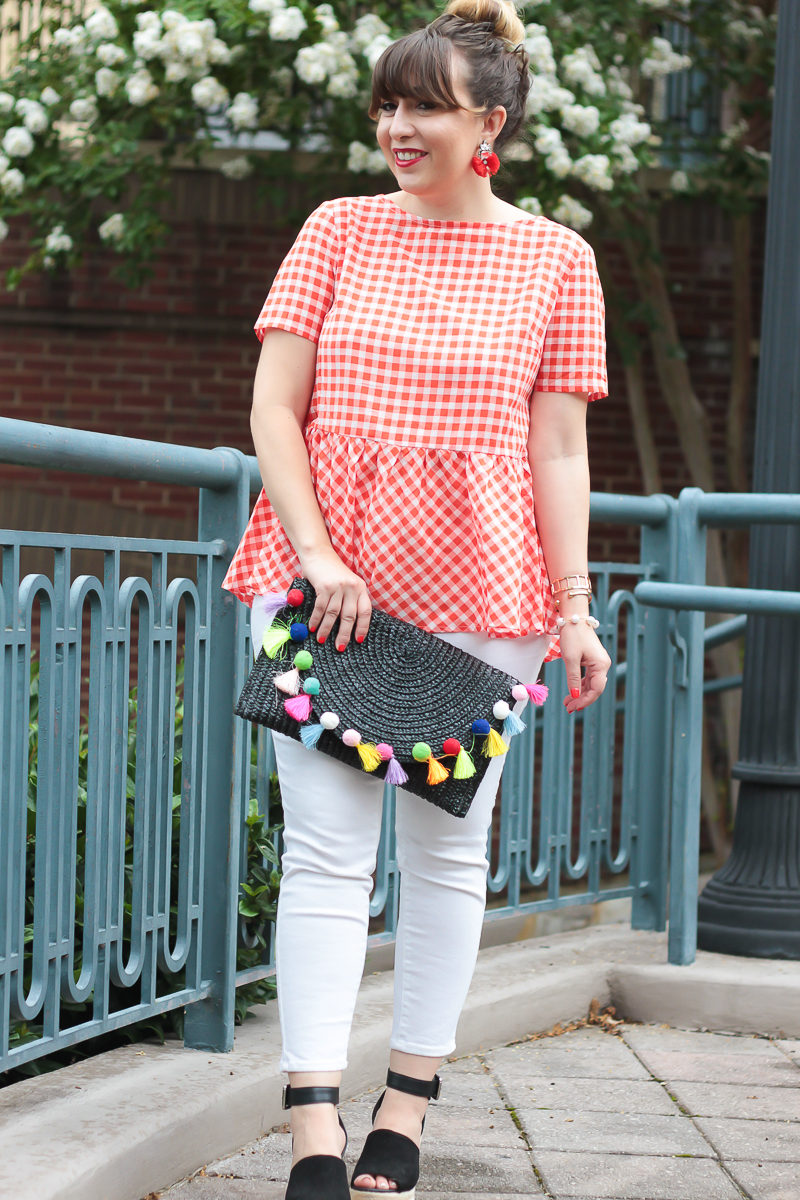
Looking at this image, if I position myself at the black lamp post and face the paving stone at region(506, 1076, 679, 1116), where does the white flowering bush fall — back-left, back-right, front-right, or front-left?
back-right

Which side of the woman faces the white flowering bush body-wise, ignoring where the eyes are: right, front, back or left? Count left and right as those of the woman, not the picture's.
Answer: back

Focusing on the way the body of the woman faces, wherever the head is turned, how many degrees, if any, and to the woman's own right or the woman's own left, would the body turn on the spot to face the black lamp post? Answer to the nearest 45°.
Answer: approximately 135° to the woman's own left

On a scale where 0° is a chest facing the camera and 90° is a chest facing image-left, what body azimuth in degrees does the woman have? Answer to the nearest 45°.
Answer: approximately 0°
